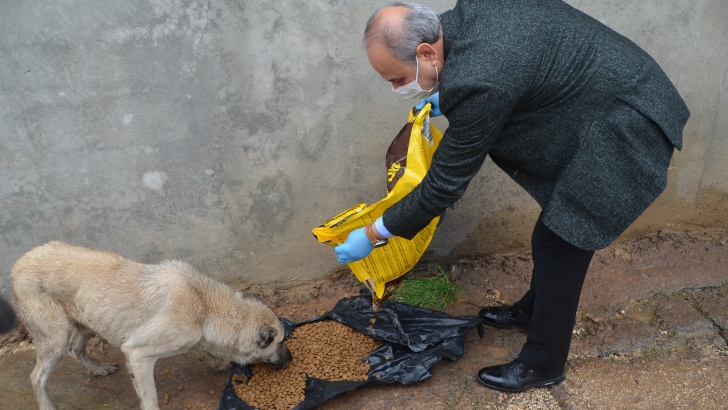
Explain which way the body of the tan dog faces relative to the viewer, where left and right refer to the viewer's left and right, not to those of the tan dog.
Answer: facing to the right of the viewer

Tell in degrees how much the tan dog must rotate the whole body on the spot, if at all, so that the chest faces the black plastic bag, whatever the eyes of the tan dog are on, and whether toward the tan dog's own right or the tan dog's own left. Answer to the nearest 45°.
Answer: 0° — it already faces it
